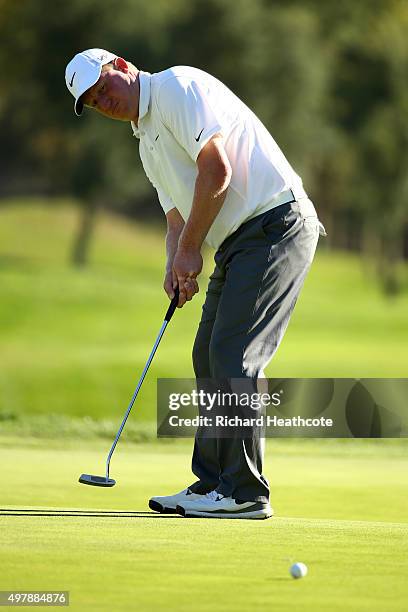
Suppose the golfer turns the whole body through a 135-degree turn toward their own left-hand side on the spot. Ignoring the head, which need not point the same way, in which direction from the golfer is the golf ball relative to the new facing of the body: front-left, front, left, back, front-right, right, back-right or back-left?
front-right

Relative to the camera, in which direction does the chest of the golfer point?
to the viewer's left

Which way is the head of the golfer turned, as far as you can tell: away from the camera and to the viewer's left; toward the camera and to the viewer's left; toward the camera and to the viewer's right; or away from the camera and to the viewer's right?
toward the camera and to the viewer's left
